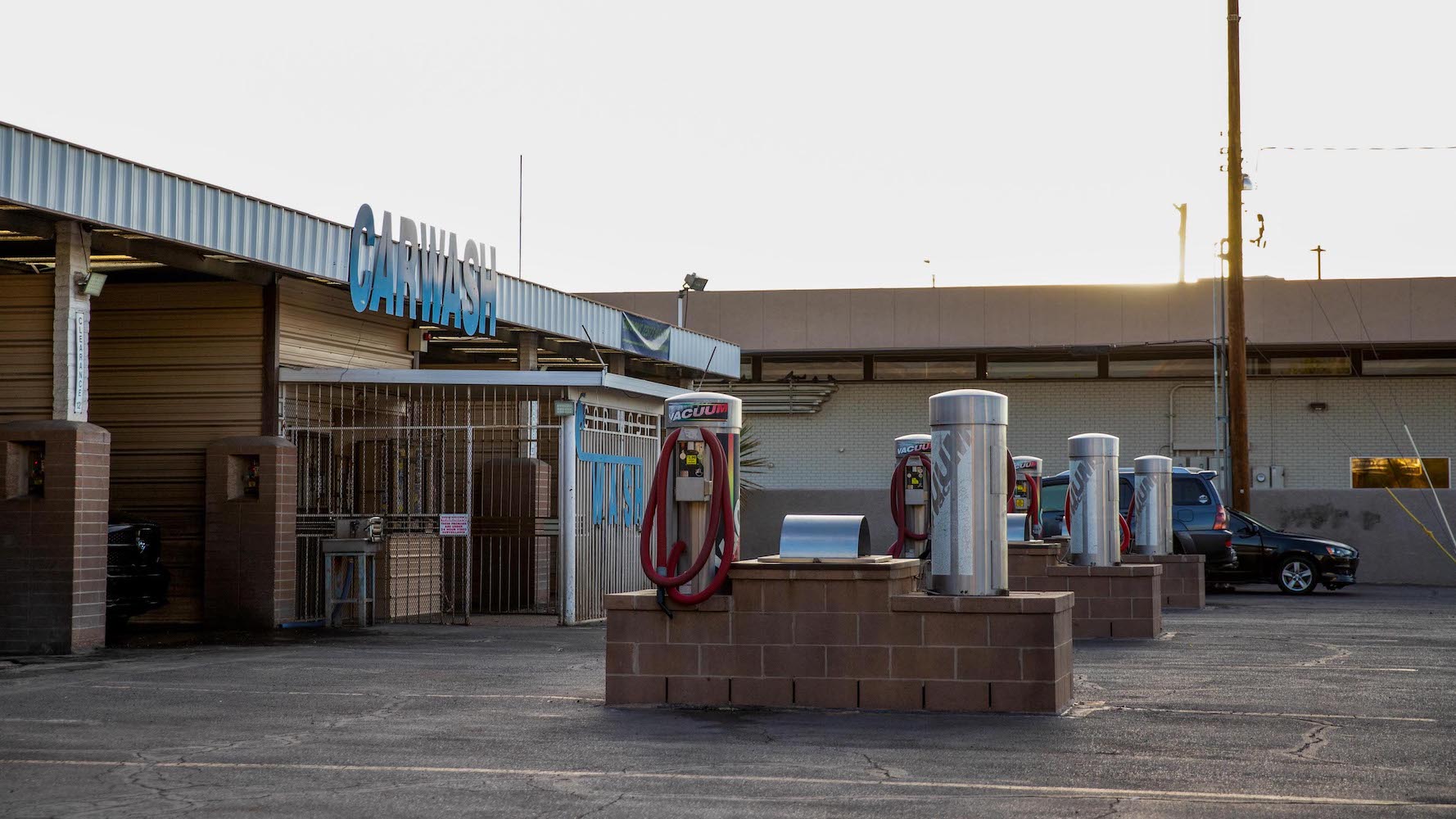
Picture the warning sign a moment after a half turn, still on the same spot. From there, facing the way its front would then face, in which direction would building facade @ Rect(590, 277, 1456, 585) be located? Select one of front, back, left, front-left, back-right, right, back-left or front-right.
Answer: front-right

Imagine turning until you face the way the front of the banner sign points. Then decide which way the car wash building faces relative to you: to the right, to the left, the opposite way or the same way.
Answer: the same way

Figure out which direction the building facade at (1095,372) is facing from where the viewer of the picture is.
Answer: facing the viewer

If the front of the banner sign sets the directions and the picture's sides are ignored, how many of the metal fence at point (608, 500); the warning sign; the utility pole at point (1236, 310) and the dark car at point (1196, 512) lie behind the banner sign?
0

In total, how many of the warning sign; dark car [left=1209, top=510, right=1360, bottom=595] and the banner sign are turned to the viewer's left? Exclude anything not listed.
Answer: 0

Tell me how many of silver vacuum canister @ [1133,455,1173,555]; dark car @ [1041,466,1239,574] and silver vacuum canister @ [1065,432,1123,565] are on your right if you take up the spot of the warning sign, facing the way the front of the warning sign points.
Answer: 0

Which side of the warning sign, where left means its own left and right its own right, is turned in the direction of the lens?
front

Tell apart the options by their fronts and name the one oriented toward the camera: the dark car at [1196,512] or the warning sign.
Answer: the warning sign

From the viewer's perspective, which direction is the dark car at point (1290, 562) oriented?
to the viewer's right

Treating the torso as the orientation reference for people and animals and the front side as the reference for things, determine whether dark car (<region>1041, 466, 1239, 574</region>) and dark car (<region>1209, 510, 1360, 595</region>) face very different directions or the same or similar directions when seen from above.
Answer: very different directions

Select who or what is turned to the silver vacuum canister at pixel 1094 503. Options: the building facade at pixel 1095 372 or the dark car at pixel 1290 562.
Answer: the building facade

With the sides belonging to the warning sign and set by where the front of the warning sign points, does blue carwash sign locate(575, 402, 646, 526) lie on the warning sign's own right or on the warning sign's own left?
on the warning sign's own left

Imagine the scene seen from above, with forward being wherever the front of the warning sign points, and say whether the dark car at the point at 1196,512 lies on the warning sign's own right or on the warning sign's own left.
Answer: on the warning sign's own left

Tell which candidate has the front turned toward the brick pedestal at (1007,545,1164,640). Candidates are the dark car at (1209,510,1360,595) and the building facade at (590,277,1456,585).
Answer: the building facade

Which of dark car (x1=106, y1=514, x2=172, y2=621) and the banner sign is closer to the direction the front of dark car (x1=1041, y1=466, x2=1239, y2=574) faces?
the banner sign
